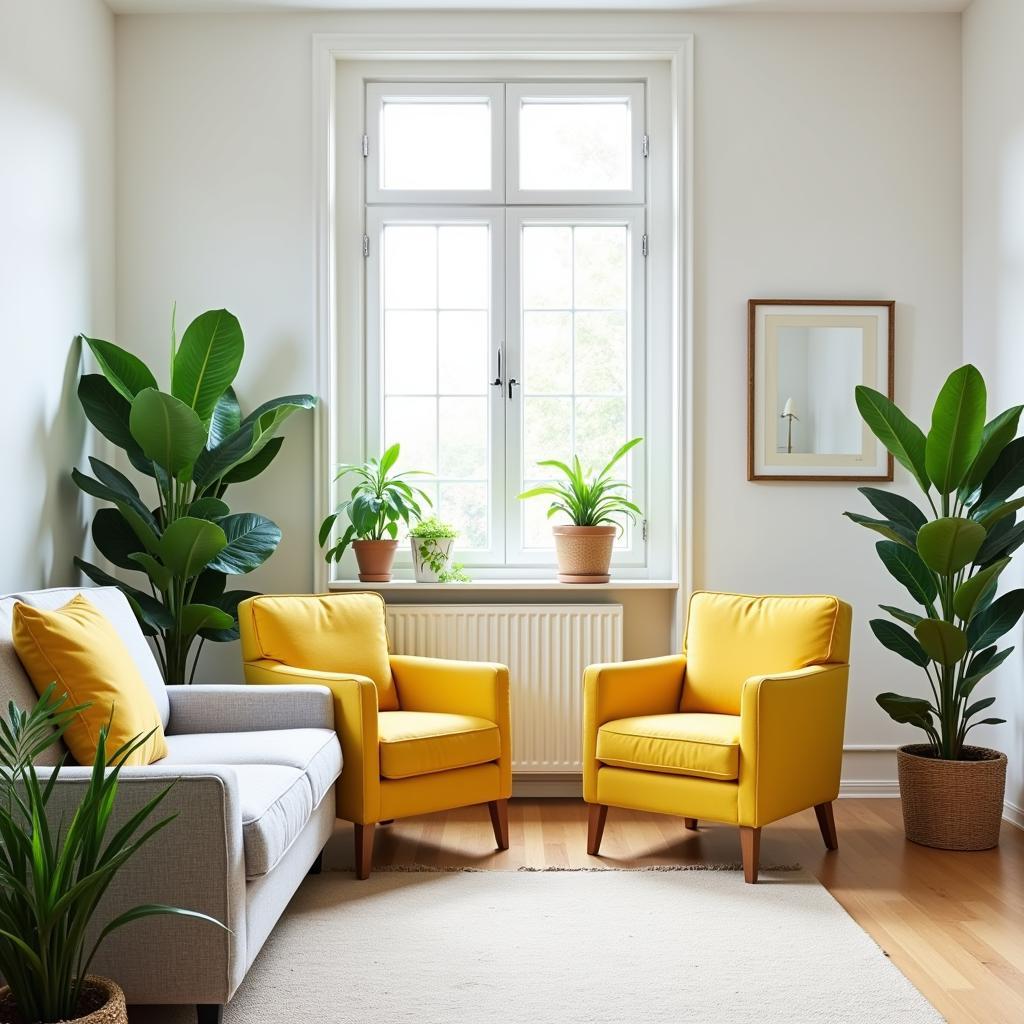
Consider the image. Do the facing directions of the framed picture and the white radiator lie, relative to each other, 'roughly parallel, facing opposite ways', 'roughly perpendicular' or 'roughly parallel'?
roughly parallel

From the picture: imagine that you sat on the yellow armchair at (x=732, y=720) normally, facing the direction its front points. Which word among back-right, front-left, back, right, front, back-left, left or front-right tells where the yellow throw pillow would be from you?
front

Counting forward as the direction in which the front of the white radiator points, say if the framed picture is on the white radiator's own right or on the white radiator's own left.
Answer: on the white radiator's own left

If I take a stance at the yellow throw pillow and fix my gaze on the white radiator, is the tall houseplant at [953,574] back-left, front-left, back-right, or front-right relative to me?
front-right

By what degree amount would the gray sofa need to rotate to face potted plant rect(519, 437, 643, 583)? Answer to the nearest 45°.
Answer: approximately 45° to its left

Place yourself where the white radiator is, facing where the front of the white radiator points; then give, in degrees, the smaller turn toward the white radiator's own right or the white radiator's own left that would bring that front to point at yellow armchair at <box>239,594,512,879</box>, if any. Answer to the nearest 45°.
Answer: approximately 45° to the white radiator's own right

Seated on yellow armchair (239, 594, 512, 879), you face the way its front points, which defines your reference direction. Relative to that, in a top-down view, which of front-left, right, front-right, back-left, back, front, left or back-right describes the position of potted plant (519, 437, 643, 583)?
left

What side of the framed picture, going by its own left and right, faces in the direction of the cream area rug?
front

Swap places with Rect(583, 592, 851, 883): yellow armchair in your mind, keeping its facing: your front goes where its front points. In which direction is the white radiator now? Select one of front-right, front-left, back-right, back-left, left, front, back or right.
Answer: right

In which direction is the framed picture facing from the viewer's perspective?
toward the camera

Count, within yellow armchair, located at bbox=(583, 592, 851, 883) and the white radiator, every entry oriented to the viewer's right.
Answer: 0

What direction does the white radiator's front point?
toward the camera

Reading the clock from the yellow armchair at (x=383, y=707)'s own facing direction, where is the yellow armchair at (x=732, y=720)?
the yellow armchair at (x=732, y=720) is roughly at 11 o'clock from the yellow armchair at (x=383, y=707).

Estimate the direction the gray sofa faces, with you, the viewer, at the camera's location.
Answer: facing to the right of the viewer
